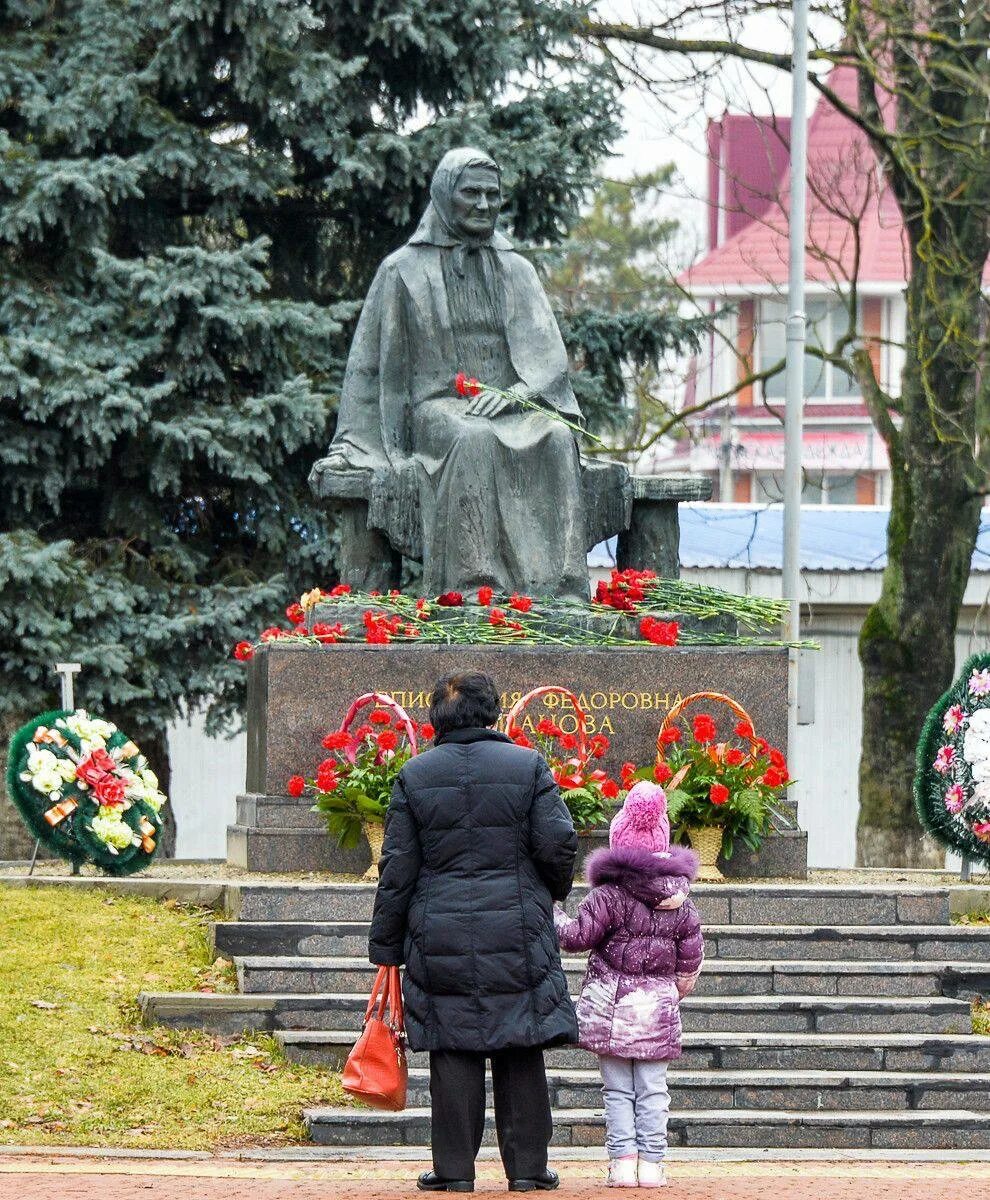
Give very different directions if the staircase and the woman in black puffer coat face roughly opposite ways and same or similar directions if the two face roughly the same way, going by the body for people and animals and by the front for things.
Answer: very different directions

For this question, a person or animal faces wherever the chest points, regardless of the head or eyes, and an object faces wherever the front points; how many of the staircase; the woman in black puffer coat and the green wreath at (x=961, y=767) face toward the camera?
2

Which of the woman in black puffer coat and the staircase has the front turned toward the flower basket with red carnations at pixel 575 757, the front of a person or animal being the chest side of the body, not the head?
the woman in black puffer coat

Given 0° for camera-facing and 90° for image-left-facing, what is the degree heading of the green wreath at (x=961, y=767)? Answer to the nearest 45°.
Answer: approximately 0°

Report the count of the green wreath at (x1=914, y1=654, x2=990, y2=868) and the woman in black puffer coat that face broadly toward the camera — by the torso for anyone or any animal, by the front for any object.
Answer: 1

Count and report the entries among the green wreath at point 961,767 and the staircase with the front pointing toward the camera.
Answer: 2

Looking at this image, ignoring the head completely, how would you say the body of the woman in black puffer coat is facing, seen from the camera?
away from the camera
